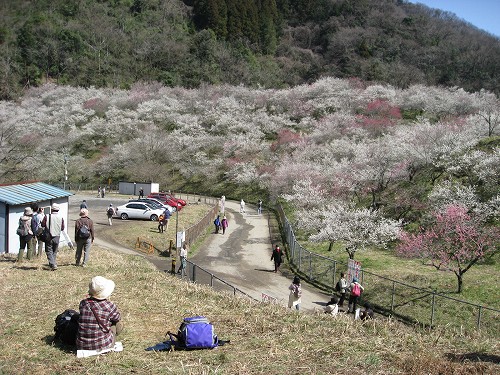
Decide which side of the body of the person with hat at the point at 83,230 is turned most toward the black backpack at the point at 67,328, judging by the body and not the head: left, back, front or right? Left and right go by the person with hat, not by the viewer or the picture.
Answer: back

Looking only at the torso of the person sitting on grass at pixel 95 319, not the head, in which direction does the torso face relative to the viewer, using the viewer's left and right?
facing away from the viewer and to the right of the viewer

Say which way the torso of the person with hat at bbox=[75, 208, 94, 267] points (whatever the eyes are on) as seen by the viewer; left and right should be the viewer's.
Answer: facing away from the viewer

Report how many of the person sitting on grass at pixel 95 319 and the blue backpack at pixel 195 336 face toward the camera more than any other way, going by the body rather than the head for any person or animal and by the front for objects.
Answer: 1

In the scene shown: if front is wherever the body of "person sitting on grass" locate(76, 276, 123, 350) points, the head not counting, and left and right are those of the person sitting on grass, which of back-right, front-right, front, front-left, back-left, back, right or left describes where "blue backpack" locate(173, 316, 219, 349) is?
front-right

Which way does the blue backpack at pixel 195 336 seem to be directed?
toward the camera
